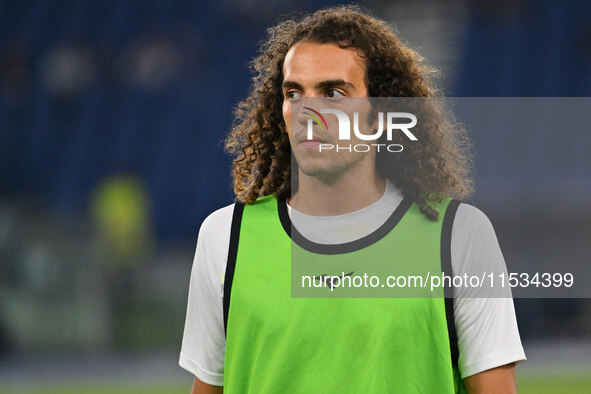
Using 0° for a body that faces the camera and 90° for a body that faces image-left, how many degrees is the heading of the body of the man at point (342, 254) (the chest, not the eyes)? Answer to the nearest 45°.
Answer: approximately 0°
